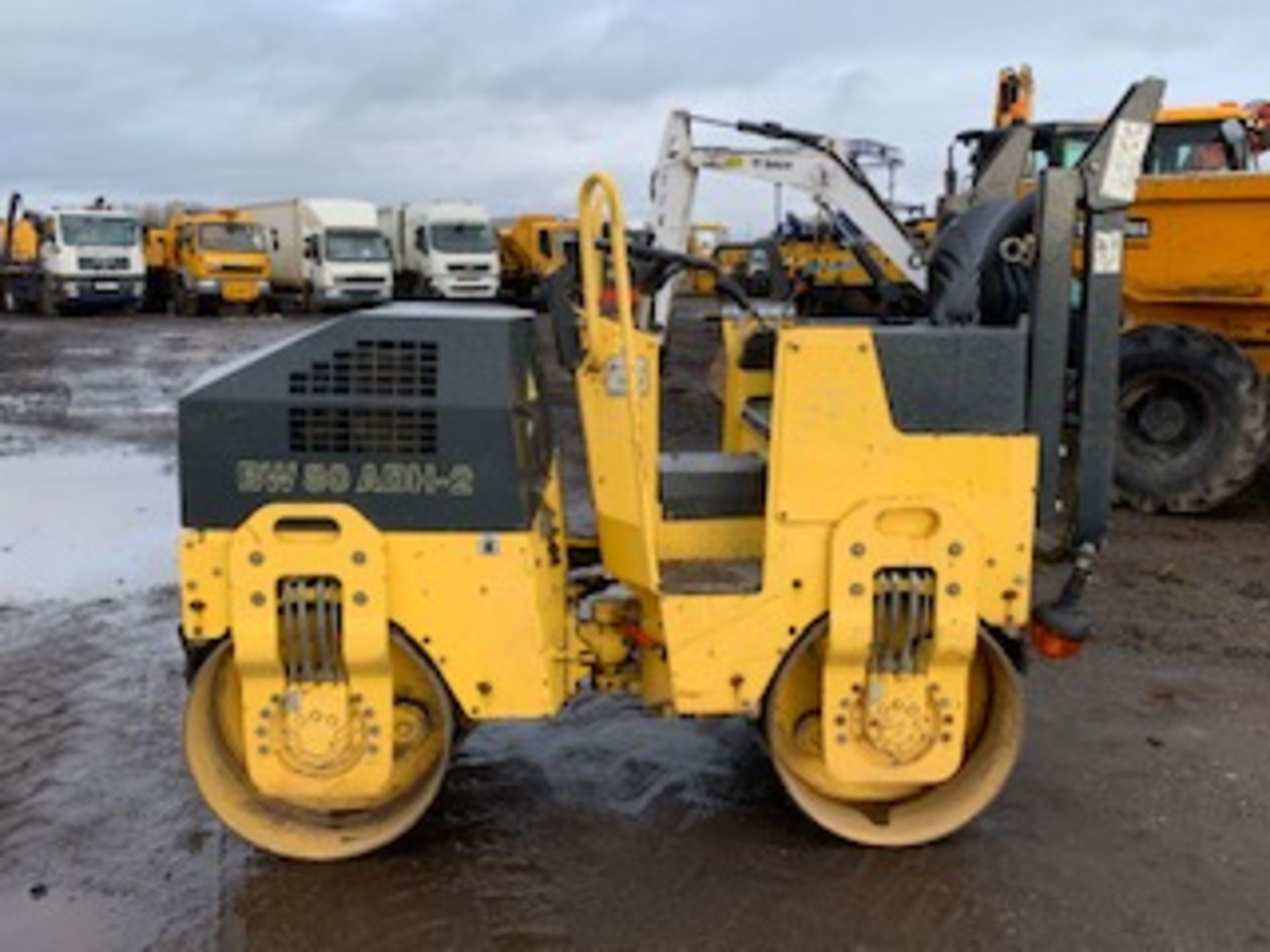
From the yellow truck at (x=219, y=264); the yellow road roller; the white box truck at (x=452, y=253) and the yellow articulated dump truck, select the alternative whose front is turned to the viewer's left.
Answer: the yellow road roller

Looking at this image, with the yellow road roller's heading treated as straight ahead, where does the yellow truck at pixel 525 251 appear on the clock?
The yellow truck is roughly at 3 o'clock from the yellow road roller.

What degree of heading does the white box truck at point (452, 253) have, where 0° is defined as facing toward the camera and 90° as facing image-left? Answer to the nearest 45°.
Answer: approximately 315°

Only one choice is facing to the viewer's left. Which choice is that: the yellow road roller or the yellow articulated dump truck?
the yellow road roller

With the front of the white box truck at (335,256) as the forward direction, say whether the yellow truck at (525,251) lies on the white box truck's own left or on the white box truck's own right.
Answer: on the white box truck's own left

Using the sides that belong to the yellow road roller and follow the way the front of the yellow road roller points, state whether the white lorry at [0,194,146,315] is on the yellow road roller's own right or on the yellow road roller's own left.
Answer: on the yellow road roller's own right

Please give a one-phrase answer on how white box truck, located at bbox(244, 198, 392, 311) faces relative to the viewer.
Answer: facing the viewer and to the right of the viewer

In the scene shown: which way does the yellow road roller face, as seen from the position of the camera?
facing to the left of the viewer
